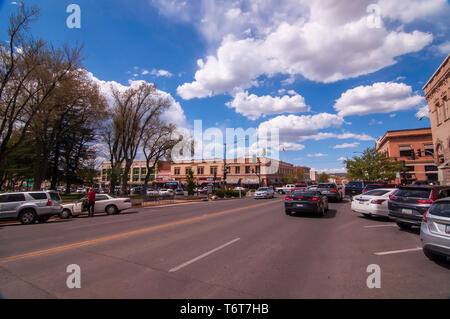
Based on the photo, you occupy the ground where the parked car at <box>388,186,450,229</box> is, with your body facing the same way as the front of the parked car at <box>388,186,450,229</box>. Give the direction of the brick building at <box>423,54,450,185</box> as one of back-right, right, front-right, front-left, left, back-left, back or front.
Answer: front-left

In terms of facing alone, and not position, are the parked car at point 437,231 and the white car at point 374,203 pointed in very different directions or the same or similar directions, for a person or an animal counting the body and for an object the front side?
same or similar directions

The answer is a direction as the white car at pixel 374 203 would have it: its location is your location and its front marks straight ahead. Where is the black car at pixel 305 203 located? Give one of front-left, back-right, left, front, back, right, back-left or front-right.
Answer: back-left

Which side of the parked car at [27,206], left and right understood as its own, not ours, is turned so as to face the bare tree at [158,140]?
right

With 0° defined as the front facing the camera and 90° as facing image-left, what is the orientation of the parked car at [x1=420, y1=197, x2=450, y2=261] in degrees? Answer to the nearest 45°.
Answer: approximately 225°

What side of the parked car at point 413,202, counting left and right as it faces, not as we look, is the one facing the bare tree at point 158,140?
left

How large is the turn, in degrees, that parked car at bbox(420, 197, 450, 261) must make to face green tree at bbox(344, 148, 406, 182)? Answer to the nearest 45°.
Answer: approximately 45° to its left

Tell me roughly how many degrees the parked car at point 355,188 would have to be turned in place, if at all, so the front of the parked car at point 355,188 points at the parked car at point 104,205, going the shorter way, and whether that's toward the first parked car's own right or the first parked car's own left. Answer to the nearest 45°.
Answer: approximately 180°

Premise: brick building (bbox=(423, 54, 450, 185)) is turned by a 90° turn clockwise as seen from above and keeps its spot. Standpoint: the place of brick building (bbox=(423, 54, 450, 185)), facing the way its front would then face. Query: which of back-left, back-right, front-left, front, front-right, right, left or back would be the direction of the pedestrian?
back-left

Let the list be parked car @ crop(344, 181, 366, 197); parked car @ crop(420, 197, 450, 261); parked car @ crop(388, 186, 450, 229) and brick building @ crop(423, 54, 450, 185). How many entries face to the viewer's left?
1

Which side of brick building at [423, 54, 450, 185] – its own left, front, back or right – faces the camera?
left

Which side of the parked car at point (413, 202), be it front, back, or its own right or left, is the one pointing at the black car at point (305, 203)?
left

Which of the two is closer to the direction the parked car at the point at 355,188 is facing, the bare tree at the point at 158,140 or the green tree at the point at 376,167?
the green tree
